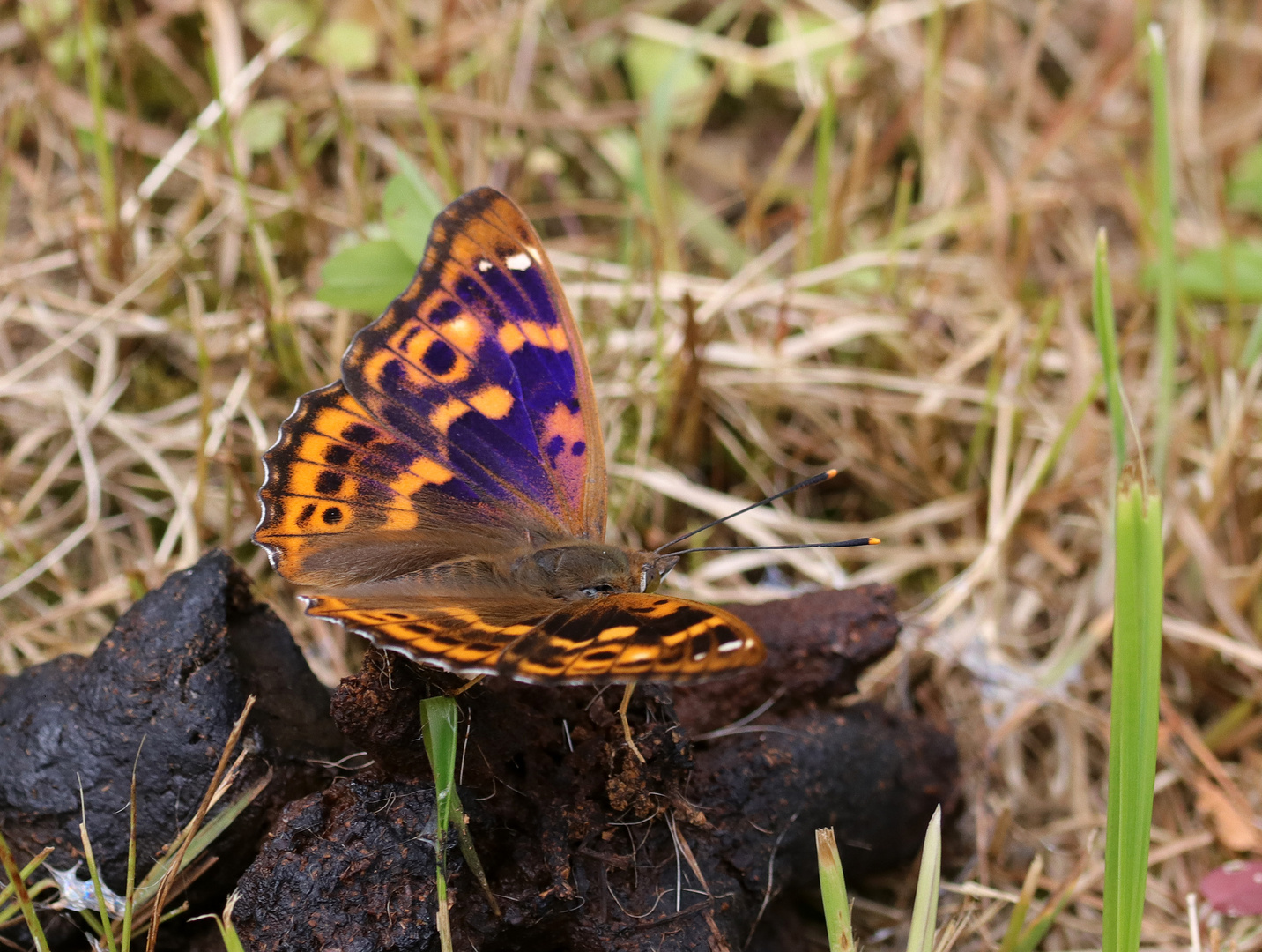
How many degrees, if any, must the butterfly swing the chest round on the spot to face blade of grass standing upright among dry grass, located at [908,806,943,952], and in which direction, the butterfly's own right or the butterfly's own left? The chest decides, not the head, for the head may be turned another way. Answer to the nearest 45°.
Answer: approximately 45° to the butterfly's own right

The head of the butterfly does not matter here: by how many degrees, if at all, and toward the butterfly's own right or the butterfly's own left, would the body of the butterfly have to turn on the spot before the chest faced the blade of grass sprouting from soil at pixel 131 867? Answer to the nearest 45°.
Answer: approximately 135° to the butterfly's own right

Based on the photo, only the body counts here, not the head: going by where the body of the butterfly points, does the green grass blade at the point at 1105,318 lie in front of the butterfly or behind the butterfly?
in front

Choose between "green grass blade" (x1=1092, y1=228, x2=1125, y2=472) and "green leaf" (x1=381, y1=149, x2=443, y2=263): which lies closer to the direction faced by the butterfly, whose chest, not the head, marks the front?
the green grass blade

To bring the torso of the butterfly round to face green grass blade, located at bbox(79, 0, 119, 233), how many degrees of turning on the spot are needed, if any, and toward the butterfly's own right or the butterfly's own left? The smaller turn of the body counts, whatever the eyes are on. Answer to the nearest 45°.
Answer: approximately 135° to the butterfly's own left

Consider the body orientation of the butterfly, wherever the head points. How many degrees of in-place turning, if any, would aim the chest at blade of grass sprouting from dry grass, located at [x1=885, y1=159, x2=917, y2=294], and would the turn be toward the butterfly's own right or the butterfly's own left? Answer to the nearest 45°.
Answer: approximately 45° to the butterfly's own left

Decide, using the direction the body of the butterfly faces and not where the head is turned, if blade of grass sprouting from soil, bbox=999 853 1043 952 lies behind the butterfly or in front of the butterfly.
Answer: in front

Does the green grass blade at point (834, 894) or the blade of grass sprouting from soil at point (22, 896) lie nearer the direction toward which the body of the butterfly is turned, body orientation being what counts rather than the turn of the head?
the green grass blade

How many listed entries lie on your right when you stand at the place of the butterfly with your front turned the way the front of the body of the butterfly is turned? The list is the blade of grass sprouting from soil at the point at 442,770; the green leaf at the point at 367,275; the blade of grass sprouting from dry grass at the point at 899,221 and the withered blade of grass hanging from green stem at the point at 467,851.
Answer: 2

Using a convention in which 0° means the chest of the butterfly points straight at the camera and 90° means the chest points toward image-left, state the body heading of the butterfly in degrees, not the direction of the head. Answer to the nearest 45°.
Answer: approximately 270°

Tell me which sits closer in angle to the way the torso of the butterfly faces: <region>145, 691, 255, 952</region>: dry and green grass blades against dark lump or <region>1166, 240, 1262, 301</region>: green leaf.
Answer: the green leaf
